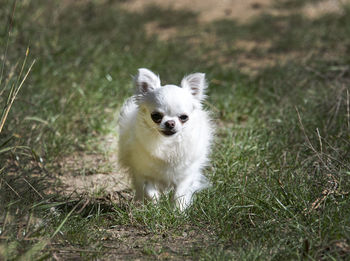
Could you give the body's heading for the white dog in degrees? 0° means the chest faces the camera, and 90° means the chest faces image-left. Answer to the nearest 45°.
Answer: approximately 0°
